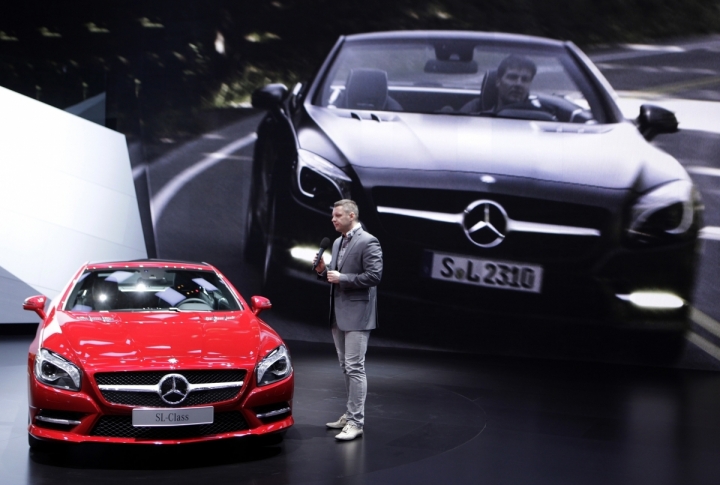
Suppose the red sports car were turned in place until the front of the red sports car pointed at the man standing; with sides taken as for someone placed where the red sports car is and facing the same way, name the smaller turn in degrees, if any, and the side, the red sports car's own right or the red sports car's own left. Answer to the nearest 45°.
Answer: approximately 90° to the red sports car's own left

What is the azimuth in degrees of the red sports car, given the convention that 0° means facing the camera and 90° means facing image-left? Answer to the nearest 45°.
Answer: approximately 0°

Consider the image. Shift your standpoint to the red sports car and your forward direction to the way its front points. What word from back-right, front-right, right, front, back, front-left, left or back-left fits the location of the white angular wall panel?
back
